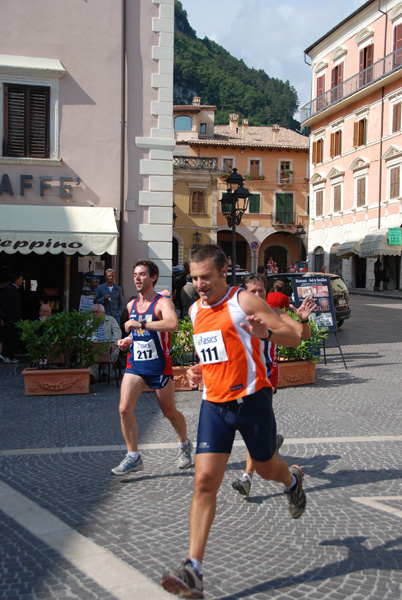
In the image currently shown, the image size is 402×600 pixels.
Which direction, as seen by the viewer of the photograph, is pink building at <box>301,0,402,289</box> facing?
facing the viewer and to the left of the viewer

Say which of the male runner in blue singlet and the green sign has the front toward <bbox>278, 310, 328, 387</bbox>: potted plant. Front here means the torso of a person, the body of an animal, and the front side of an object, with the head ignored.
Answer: the green sign

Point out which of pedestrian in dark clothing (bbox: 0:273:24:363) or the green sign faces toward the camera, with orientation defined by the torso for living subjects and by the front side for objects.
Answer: the green sign

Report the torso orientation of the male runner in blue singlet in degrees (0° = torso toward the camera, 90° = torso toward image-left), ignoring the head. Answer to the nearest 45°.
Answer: approximately 45°

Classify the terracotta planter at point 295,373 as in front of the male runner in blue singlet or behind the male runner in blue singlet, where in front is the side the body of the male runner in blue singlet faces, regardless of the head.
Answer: behind

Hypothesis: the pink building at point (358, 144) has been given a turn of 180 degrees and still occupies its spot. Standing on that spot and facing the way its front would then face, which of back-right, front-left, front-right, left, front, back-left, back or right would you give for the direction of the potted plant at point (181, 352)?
back-right

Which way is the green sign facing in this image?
toward the camera

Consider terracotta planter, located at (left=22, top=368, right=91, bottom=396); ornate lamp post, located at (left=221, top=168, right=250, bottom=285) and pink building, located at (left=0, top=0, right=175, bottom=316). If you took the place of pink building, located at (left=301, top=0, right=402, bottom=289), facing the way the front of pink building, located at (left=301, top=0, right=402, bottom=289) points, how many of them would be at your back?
0

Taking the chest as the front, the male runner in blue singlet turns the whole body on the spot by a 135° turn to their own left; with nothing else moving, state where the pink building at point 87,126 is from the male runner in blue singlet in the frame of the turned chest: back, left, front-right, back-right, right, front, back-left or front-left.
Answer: left

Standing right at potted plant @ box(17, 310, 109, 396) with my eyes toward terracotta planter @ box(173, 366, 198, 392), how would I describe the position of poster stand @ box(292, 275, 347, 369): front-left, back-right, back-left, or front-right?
front-left

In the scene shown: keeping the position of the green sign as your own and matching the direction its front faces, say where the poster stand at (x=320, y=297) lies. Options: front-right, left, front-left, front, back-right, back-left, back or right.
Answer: front
